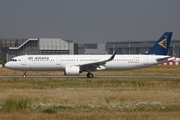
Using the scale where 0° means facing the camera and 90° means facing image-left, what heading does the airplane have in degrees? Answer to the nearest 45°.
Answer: approximately 90°
